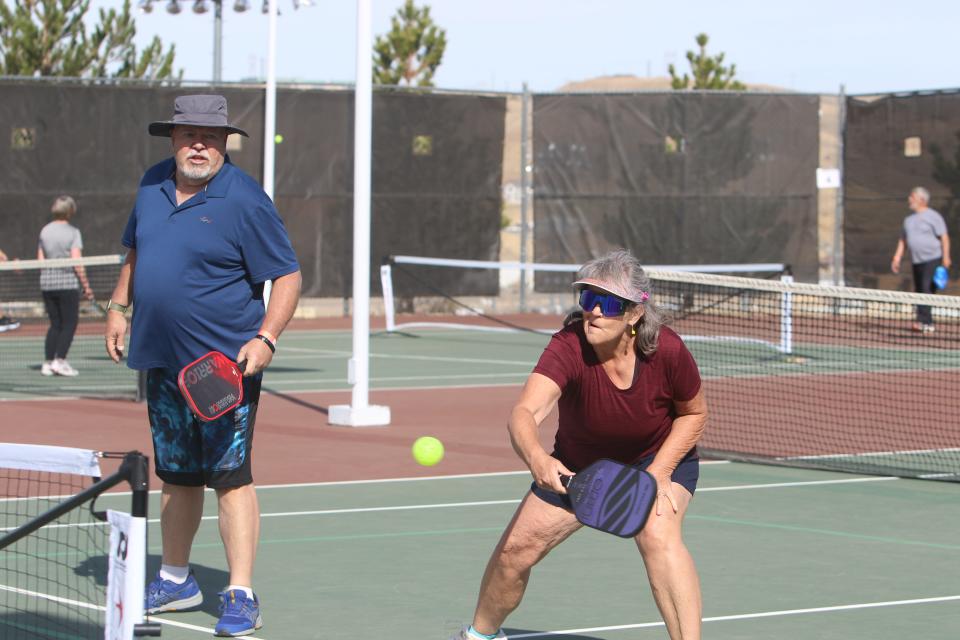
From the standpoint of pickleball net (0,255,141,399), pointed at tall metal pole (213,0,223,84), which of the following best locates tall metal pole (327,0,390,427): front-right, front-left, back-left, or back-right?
back-right

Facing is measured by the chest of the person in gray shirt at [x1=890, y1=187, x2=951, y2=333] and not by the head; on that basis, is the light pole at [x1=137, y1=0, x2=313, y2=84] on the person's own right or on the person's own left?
on the person's own right

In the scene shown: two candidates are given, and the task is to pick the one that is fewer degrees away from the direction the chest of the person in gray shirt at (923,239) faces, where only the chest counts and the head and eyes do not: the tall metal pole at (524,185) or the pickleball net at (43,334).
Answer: the pickleball net

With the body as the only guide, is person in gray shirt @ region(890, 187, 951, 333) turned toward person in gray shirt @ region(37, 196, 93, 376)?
yes

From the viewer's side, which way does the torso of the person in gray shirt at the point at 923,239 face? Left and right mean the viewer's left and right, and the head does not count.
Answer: facing the viewer and to the left of the viewer

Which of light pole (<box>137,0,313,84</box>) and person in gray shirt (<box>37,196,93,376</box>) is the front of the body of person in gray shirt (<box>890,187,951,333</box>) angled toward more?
the person in gray shirt

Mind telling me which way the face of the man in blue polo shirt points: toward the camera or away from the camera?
toward the camera

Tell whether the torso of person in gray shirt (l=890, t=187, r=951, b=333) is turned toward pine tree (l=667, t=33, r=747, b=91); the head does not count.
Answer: no

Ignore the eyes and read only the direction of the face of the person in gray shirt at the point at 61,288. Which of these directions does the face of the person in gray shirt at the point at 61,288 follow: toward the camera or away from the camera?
away from the camera

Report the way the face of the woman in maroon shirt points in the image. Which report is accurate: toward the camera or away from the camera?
toward the camera

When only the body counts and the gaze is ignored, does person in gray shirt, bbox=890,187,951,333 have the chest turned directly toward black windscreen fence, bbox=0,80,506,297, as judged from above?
no

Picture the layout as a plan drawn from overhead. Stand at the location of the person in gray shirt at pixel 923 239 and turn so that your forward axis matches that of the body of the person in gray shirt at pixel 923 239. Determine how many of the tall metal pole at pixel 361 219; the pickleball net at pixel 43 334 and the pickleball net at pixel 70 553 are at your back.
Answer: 0

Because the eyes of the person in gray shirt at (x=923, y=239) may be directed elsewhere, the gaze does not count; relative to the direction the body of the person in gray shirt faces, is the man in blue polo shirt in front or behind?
in front

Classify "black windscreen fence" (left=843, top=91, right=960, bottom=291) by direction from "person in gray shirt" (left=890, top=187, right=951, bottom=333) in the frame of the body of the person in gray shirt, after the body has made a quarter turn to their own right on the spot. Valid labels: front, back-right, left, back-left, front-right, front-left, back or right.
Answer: front-right
